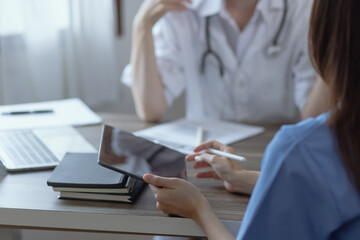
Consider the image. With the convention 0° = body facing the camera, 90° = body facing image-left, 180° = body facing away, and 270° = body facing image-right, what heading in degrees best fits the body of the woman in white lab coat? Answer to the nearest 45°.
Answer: approximately 0°

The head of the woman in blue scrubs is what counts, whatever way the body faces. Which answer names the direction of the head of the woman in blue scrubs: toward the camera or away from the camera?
away from the camera

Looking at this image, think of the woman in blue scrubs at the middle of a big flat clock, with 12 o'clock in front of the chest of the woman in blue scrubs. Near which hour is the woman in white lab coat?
The woman in white lab coat is roughly at 1 o'clock from the woman in blue scrubs.

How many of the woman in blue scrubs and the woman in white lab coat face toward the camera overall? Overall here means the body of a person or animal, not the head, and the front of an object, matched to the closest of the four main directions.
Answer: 1
